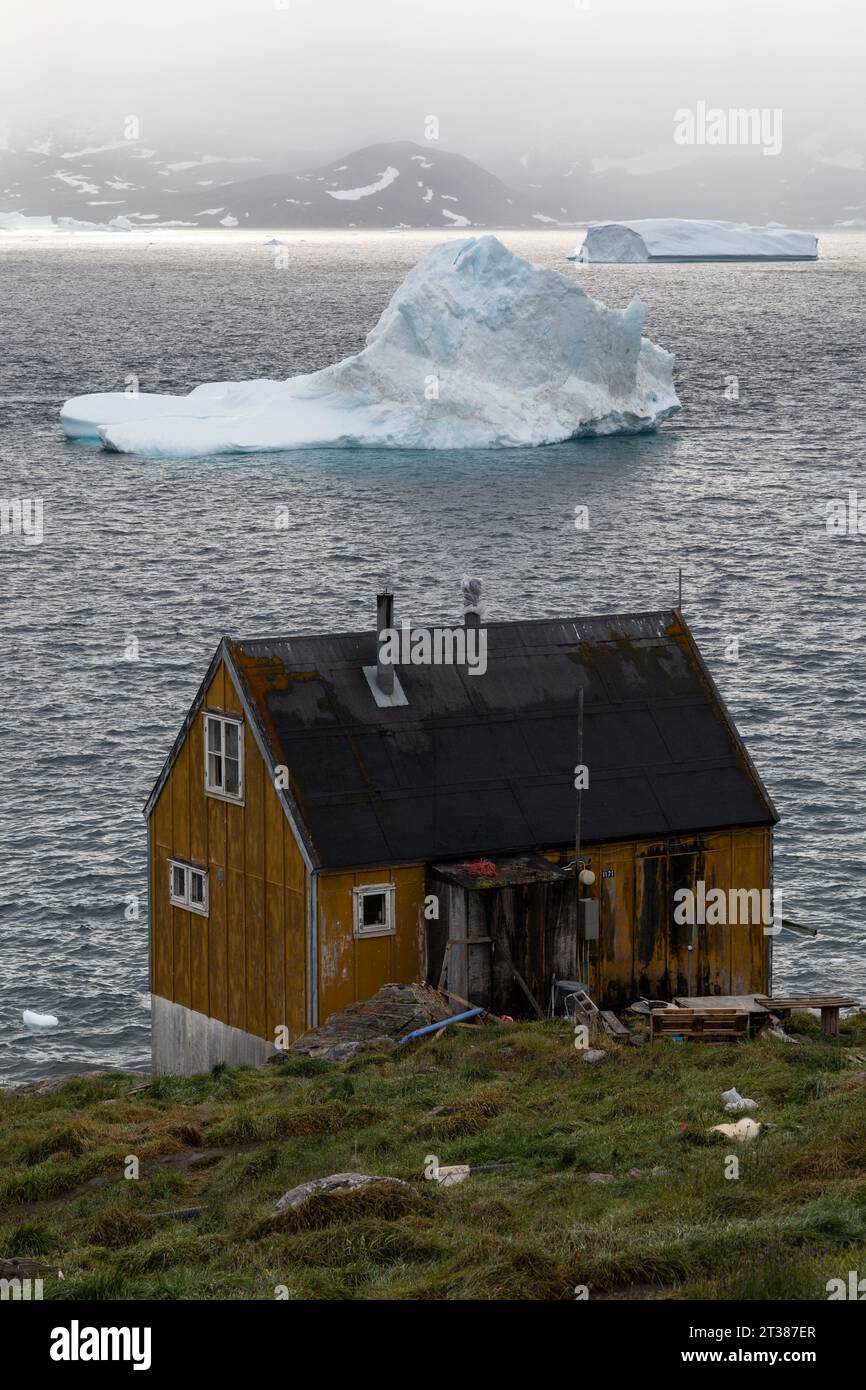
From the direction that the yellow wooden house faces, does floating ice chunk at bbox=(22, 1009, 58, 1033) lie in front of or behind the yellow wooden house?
behind

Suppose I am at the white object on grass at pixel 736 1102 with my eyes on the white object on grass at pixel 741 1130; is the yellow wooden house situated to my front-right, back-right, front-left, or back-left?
back-right

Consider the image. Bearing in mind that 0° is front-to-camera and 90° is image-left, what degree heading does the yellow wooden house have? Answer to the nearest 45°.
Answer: approximately 315°

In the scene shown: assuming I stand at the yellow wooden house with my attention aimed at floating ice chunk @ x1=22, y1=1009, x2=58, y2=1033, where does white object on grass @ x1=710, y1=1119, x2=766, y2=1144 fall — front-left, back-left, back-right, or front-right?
back-left

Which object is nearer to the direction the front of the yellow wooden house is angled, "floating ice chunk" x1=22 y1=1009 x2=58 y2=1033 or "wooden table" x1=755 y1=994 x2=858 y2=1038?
the wooden table

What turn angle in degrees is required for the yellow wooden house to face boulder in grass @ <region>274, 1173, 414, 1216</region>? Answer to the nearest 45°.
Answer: approximately 45° to its right

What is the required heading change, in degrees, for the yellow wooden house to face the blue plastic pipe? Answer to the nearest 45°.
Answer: approximately 45° to its right
